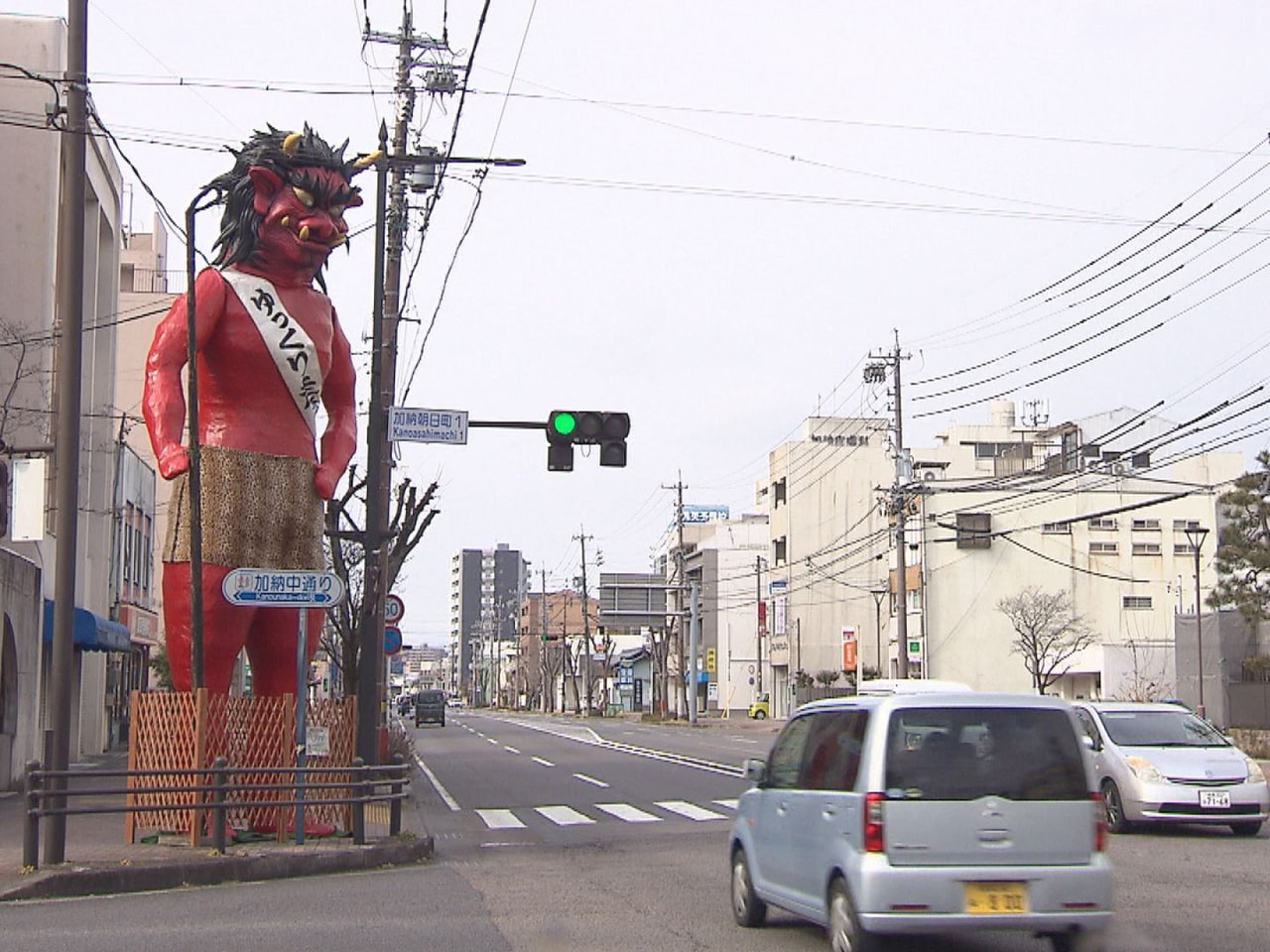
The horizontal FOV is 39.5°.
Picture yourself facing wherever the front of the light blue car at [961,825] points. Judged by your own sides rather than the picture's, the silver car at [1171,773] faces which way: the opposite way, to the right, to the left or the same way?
the opposite way

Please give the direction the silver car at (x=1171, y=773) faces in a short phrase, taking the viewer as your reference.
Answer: facing the viewer and to the right of the viewer

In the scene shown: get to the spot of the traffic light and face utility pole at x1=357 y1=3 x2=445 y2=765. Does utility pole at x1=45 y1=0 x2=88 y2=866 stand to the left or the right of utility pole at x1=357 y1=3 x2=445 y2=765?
left

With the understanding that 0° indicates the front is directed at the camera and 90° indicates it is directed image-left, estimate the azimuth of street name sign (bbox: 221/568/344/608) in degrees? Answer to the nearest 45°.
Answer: approximately 0°

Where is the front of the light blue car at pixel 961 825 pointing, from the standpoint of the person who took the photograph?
facing away from the viewer and to the left of the viewer

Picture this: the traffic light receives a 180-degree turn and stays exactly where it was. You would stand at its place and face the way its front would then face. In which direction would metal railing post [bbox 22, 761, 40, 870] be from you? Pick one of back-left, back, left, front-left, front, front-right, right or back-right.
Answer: back-left

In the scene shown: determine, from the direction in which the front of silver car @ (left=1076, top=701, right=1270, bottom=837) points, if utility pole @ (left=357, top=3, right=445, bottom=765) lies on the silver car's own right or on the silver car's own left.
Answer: on the silver car's own right

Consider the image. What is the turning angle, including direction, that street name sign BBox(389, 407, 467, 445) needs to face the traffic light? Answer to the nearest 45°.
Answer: approximately 90° to its left

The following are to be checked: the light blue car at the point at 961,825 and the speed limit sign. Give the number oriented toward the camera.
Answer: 1

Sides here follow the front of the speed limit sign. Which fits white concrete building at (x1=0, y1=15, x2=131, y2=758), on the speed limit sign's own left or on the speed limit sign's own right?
on the speed limit sign's own right
